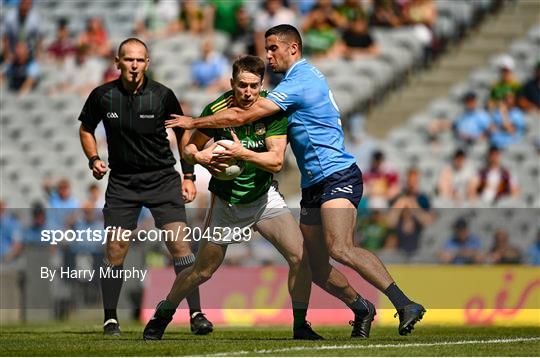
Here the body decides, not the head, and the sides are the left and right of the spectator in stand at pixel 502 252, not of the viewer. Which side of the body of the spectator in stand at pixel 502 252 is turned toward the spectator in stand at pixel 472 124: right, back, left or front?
back

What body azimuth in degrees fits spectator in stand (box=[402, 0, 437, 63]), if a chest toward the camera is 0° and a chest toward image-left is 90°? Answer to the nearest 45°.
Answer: approximately 0°

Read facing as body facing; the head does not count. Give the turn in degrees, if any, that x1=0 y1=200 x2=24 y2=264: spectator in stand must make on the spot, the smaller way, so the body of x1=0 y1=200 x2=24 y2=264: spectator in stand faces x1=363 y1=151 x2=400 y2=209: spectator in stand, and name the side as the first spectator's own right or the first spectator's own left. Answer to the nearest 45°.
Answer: approximately 90° to the first spectator's own left

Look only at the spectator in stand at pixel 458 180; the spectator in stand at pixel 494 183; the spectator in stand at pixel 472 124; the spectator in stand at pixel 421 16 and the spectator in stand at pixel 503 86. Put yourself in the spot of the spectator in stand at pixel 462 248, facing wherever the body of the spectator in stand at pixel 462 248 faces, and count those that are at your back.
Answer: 5

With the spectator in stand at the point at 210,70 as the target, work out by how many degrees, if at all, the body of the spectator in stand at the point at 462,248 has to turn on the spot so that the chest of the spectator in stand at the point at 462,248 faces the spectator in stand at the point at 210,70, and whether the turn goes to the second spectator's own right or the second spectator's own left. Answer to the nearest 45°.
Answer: approximately 135° to the second spectator's own right

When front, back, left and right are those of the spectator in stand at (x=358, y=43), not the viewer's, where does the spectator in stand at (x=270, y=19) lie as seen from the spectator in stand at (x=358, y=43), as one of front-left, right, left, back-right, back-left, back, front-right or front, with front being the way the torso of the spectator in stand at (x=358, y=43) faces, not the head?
right

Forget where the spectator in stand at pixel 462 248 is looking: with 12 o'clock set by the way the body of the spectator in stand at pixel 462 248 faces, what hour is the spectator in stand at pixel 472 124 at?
the spectator in stand at pixel 472 124 is roughly at 6 o'clock from the spectator in stand at pixel 462 248.
